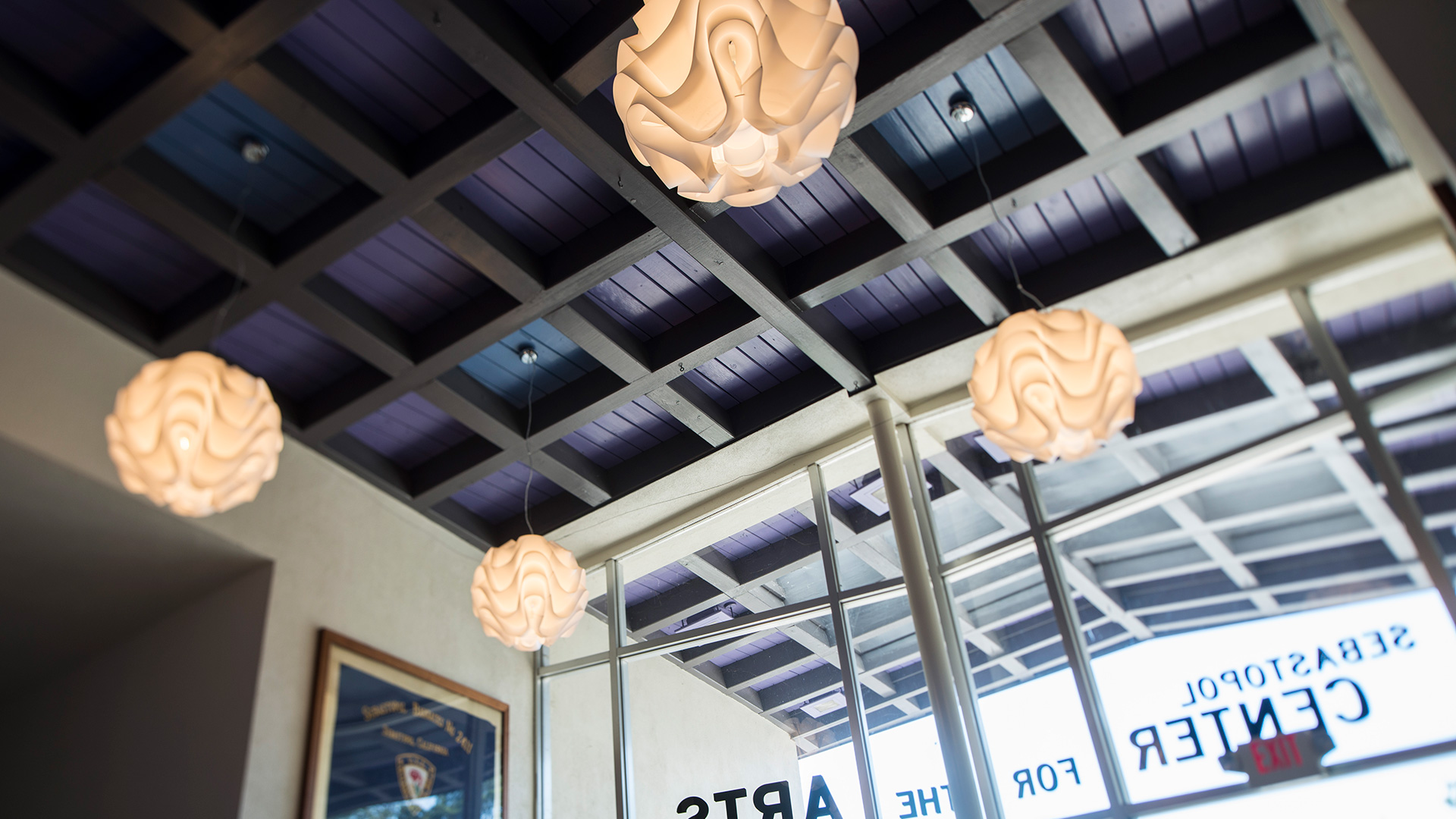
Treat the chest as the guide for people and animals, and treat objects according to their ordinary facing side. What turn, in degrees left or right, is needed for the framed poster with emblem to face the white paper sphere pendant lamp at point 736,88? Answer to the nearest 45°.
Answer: approximately 45° to its right

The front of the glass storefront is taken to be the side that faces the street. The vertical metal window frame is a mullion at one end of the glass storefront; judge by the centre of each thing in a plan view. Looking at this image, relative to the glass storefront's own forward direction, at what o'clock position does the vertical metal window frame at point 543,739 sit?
The vertical metal window frame is roughly at 8 o'clock from the glass storefront.

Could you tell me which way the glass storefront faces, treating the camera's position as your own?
facing away from the viewer and to the right of the viewer

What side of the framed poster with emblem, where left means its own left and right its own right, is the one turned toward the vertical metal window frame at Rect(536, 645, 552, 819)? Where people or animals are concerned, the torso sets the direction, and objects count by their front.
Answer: left

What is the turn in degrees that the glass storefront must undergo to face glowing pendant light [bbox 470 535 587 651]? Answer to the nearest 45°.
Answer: approximately 135° to its left

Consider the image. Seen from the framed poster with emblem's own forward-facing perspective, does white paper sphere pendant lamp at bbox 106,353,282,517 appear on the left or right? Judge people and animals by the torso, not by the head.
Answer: on its right

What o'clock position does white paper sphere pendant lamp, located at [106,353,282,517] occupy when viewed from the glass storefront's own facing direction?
The white paper sphere pendant lamp is roughly at 6 o'clock from the glass storefront.

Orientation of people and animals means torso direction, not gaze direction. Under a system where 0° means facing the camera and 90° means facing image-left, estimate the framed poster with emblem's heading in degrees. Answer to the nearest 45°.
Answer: approximately 315°
